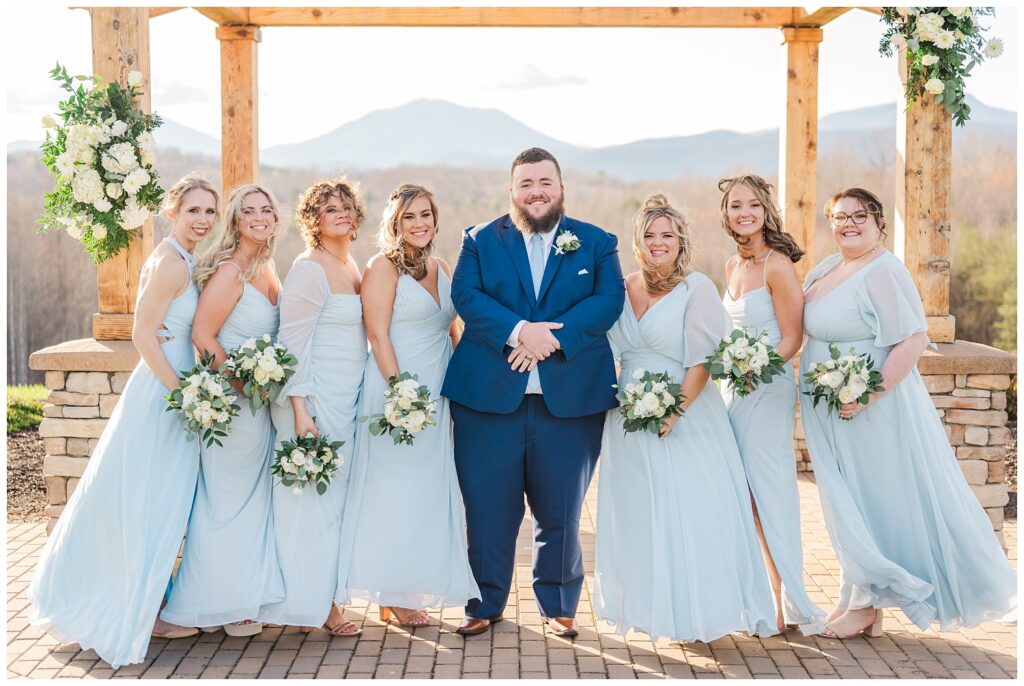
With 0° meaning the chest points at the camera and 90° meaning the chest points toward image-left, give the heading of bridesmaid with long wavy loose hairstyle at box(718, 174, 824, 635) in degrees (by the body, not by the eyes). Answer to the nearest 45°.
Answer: approximately 45°

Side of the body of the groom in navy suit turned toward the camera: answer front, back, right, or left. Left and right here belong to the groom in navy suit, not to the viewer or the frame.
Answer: front

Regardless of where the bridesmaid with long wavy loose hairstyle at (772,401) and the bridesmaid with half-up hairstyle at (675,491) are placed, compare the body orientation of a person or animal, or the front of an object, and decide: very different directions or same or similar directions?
same or similar directions

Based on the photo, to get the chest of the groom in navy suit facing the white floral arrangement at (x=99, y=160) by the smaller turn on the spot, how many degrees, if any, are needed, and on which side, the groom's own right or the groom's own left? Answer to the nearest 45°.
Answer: approximately 90° to the groom's own right

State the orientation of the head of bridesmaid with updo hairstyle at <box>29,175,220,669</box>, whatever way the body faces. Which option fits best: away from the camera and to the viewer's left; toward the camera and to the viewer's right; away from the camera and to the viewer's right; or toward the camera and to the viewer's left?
toward the camera and to the viewer's right

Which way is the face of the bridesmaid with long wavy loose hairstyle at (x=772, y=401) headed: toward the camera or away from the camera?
toward the camera

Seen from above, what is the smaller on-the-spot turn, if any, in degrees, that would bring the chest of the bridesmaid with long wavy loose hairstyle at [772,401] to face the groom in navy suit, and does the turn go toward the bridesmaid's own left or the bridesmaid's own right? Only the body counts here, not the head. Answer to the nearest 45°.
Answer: approximately 45° to the bridesmaid's own right

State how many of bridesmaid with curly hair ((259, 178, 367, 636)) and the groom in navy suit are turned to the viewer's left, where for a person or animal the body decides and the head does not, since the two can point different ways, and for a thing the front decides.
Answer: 0

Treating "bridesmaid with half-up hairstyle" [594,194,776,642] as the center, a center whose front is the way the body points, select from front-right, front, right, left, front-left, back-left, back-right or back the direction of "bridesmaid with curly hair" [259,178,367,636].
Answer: front-right

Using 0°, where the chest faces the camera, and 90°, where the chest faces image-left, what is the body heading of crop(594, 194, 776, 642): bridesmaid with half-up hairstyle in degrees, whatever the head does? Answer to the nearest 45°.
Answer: approximately 45°

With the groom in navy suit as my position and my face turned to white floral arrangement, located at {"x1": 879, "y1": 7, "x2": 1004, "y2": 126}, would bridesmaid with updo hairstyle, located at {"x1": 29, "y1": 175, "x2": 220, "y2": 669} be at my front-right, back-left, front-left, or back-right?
back-left

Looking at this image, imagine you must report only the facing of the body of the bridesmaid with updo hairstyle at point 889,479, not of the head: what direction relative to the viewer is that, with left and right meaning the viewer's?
facing the viewer and to the left of the viewer

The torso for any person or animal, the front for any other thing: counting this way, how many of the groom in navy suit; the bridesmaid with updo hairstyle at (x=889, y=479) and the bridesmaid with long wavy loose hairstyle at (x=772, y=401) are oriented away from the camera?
0

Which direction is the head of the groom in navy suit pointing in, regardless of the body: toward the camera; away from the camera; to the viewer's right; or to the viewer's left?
toward the camera

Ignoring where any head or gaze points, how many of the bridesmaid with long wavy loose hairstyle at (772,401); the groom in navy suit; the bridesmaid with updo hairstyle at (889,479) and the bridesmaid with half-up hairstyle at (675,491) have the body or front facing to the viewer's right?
0

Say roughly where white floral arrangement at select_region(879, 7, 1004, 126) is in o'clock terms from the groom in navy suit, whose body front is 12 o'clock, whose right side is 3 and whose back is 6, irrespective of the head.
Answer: The white floral arrangement is roughly at 8 o'clock from the groom in navy suit.

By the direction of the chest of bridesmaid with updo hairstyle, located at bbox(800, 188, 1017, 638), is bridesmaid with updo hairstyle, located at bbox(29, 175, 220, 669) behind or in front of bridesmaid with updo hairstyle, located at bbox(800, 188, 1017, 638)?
in front

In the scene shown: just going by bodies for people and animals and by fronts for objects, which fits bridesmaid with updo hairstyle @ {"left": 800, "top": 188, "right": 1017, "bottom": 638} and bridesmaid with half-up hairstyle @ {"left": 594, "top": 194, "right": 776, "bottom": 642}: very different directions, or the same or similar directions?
same or similar directions
